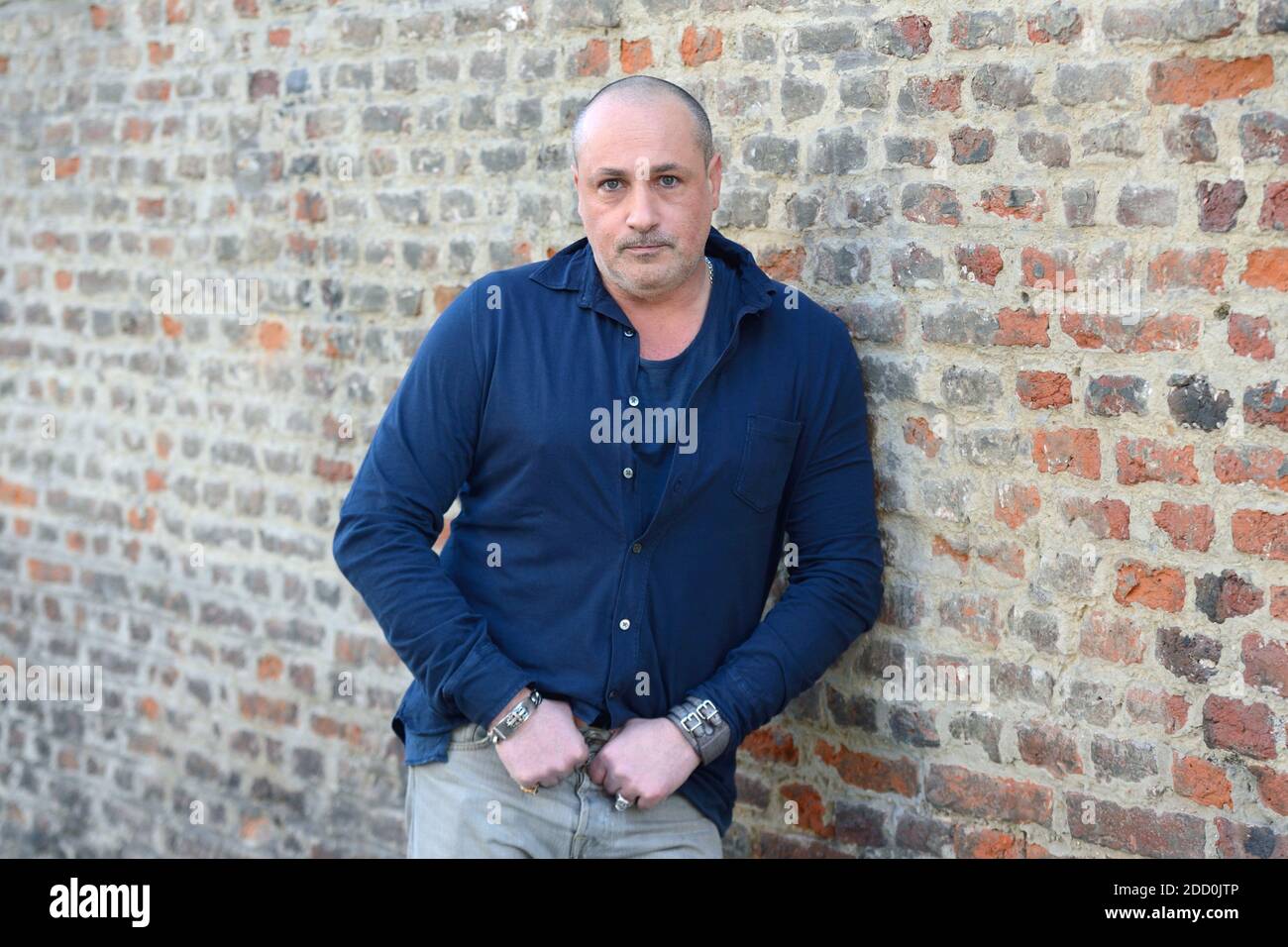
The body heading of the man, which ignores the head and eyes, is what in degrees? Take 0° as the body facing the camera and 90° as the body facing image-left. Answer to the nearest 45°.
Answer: approximately 0°
